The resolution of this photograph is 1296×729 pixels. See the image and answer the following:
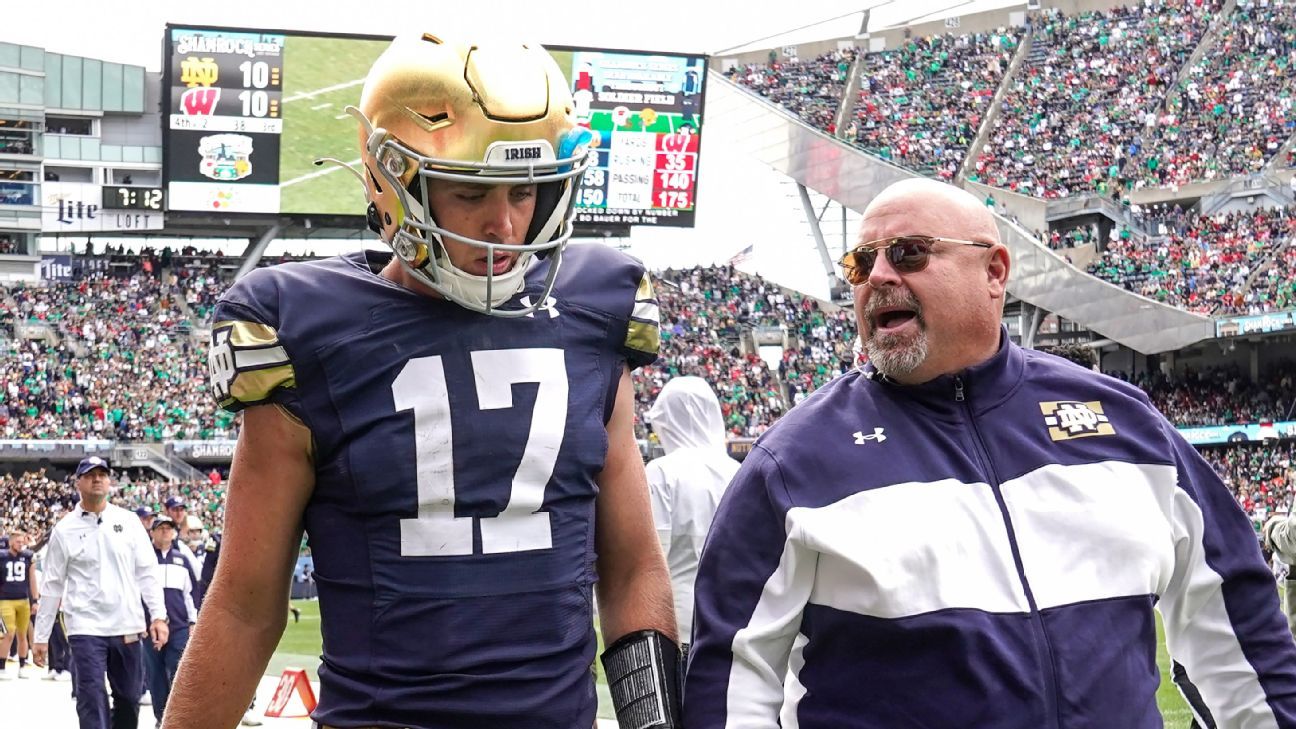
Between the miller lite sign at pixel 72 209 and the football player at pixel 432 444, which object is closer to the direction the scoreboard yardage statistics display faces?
the football player

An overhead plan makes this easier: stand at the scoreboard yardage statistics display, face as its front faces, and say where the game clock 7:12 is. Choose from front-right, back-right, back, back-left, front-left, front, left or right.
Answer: right

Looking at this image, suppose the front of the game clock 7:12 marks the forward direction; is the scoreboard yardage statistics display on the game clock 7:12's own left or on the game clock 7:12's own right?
on the game clock 7:12's own left

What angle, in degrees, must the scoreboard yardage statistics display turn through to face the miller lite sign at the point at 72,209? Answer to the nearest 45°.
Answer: approximately 90° to its right

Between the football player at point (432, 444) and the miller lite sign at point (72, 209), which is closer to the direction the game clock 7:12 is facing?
the football player

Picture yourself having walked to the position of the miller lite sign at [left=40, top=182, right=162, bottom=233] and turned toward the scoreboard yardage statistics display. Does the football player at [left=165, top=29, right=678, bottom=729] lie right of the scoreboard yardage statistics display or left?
right

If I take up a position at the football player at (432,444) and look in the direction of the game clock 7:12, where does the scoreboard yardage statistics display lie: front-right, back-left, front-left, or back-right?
front-right

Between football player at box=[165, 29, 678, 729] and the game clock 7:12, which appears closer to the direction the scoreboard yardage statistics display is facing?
the football player

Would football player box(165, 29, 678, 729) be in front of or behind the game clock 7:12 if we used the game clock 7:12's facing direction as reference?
in front

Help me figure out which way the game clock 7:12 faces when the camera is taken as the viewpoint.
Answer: facing the viewer

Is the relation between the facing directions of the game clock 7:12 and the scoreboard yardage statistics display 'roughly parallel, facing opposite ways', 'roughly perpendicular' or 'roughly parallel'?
roughly parallel

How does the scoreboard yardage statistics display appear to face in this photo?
toward the camera

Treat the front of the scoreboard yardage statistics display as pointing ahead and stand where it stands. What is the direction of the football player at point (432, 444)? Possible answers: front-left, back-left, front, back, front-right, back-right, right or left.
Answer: front

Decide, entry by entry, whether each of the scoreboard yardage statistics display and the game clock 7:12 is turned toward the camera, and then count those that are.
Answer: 2
